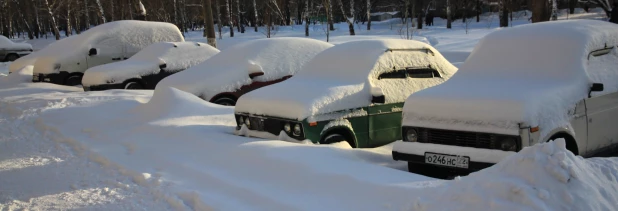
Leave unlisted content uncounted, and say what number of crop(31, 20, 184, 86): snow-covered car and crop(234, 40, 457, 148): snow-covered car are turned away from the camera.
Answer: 0

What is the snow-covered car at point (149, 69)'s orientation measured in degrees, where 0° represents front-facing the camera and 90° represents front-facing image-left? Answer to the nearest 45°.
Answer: approximately 45°

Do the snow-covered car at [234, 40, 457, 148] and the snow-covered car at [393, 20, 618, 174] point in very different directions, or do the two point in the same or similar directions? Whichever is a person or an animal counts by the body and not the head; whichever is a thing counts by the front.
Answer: same or similar directions

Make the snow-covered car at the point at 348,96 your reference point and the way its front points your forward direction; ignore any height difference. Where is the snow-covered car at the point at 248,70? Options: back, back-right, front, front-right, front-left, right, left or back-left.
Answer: right

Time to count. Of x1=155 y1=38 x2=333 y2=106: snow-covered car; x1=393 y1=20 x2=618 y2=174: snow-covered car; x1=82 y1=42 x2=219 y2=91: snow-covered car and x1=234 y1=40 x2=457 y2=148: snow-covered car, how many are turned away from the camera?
0

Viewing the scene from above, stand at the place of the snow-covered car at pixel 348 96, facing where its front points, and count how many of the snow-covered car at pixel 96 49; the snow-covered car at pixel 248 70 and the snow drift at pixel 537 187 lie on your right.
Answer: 2

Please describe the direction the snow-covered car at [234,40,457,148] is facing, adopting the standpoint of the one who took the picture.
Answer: facing the viewer and to the left of the viewer

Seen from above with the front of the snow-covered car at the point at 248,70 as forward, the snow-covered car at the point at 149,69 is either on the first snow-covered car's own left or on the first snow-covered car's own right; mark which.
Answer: on the first snow-covered car's own right

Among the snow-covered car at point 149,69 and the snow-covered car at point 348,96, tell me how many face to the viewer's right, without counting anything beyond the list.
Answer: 0

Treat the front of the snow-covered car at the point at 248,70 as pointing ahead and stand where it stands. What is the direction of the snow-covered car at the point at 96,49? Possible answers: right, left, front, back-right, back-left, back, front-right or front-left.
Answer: right
